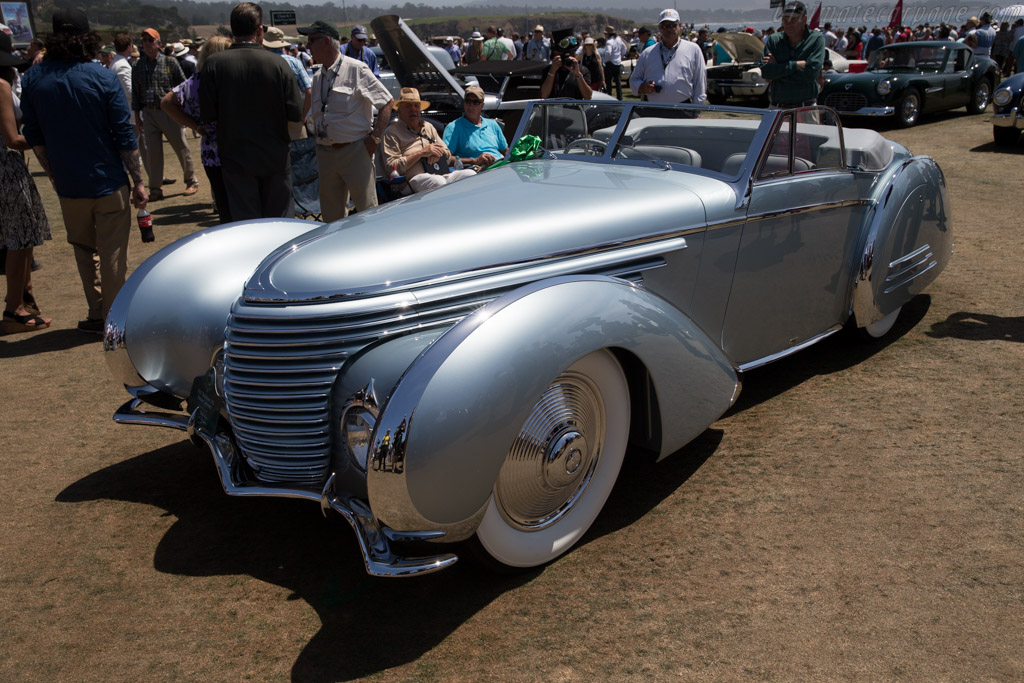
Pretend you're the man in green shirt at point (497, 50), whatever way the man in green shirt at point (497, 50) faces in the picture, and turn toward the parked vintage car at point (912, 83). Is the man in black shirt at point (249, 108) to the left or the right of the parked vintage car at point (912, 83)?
right

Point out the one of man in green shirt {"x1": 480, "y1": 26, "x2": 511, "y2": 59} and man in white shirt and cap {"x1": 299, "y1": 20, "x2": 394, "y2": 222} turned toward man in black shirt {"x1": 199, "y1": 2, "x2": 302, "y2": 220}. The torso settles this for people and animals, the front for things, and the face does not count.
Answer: the man in white shirt and cap

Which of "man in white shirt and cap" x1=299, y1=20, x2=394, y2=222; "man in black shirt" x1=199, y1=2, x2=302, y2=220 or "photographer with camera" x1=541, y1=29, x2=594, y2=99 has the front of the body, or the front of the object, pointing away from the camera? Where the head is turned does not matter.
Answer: the man in black shirt

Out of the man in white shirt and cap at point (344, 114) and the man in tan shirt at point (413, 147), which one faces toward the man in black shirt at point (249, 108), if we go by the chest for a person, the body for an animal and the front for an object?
the man in white shirt and cap

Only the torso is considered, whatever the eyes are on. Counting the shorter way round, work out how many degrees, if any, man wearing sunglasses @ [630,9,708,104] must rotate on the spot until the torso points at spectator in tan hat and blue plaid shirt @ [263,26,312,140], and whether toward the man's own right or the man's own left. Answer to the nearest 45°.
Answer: approximately 90° to the man's own right

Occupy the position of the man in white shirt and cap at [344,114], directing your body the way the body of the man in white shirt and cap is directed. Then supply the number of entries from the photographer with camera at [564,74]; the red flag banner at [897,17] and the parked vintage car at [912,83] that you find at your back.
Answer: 3

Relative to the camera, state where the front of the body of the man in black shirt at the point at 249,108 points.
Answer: away from the camera

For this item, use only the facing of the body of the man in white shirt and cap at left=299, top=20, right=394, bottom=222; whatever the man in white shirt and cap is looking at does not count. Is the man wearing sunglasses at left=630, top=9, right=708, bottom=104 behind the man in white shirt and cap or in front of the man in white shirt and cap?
behind

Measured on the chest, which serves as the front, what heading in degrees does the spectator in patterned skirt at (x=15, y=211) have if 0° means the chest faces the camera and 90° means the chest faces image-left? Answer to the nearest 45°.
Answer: approximately 270°
